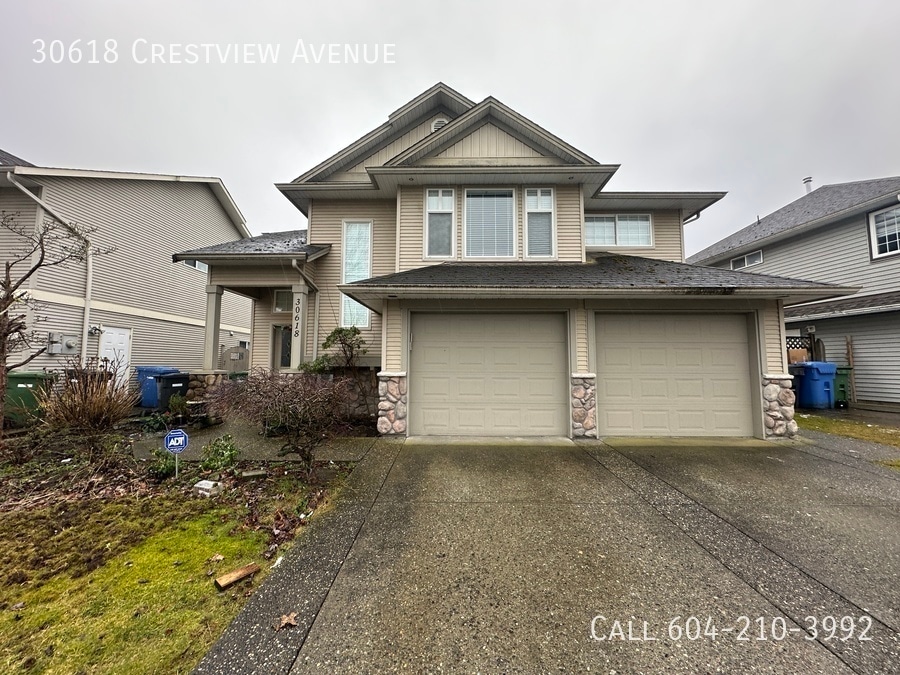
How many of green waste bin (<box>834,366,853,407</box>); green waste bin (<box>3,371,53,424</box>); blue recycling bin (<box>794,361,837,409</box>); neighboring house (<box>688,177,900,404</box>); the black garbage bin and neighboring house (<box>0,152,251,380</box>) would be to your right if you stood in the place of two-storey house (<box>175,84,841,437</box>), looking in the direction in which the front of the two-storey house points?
3

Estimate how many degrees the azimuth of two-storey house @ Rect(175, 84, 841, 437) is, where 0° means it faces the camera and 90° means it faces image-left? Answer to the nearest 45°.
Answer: approximately 0°

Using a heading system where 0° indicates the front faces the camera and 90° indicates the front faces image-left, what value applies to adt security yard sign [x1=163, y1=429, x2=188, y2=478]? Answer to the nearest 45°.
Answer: approximately 0°

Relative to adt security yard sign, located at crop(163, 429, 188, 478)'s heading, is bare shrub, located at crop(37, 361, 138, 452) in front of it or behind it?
behind

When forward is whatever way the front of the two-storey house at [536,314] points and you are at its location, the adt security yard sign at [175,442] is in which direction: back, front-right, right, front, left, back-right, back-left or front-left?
front-right

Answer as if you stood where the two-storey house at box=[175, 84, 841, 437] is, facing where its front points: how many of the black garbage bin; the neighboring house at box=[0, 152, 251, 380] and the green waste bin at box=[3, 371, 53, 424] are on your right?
3

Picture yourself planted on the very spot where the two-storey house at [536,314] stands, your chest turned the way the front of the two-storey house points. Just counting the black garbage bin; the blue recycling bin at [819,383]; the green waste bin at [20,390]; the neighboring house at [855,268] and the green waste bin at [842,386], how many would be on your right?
2

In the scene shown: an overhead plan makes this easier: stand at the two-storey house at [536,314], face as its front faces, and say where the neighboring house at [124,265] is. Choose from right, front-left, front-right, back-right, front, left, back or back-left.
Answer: right

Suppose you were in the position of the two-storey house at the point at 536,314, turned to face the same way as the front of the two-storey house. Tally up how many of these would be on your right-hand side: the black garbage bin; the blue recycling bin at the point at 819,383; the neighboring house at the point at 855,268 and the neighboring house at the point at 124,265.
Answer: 2

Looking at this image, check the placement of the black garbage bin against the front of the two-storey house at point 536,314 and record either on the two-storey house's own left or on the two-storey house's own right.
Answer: on the two-storey house's own right

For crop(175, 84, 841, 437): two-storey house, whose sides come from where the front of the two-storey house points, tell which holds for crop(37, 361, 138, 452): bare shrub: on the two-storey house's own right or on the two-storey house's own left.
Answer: on the two-storey house's own right

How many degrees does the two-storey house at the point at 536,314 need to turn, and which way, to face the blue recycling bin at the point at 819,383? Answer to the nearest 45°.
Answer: approximately 135° to its left

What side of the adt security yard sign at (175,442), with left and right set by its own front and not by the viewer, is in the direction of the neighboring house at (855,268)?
left

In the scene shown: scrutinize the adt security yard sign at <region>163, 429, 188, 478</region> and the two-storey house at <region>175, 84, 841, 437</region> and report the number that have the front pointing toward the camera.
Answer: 2
